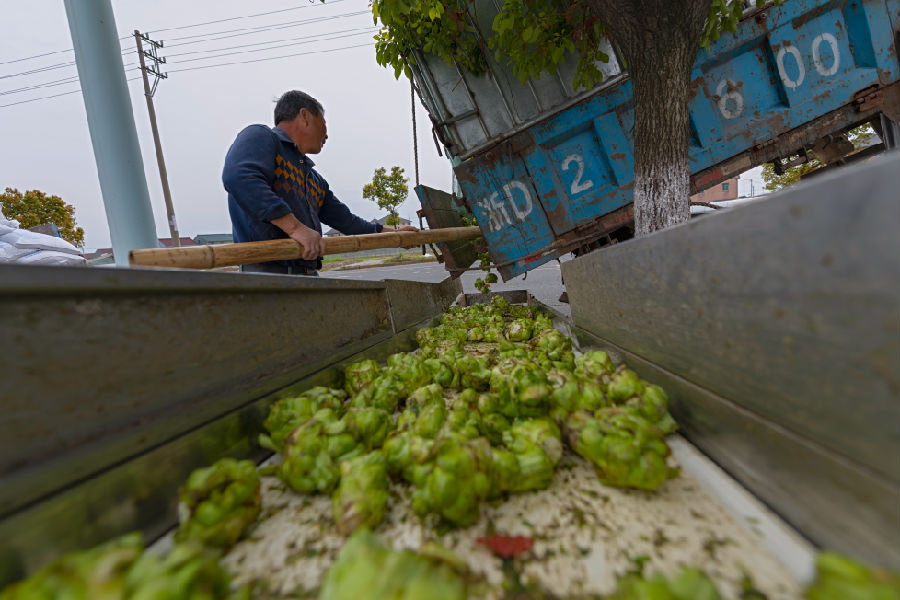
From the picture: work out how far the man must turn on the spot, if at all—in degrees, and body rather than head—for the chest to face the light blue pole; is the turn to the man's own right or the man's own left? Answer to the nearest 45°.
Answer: approximately 180°

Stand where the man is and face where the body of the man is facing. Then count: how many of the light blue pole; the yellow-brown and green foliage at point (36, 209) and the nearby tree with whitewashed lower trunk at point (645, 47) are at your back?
2

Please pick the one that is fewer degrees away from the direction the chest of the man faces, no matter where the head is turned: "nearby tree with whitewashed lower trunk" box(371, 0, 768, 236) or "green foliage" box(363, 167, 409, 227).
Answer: the nearby tree with whitewashed lower trunk

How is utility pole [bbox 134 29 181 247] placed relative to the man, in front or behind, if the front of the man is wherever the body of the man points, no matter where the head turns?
behind

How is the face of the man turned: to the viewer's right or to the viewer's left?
to the viewer's right

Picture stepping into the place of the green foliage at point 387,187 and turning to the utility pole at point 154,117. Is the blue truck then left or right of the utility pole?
left

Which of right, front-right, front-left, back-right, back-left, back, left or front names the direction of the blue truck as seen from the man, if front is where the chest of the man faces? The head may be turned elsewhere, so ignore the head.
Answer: front-left

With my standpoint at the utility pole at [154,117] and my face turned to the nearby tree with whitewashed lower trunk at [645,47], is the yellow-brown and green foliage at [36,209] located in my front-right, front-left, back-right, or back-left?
back-right

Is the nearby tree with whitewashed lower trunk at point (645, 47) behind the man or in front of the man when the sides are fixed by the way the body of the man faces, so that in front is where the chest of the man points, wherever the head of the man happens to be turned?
in front

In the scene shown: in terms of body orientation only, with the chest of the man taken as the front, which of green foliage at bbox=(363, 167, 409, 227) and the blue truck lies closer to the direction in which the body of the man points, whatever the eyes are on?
the blue truck

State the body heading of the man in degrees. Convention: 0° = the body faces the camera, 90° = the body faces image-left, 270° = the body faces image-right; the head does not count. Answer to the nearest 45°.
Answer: approximately 315°
